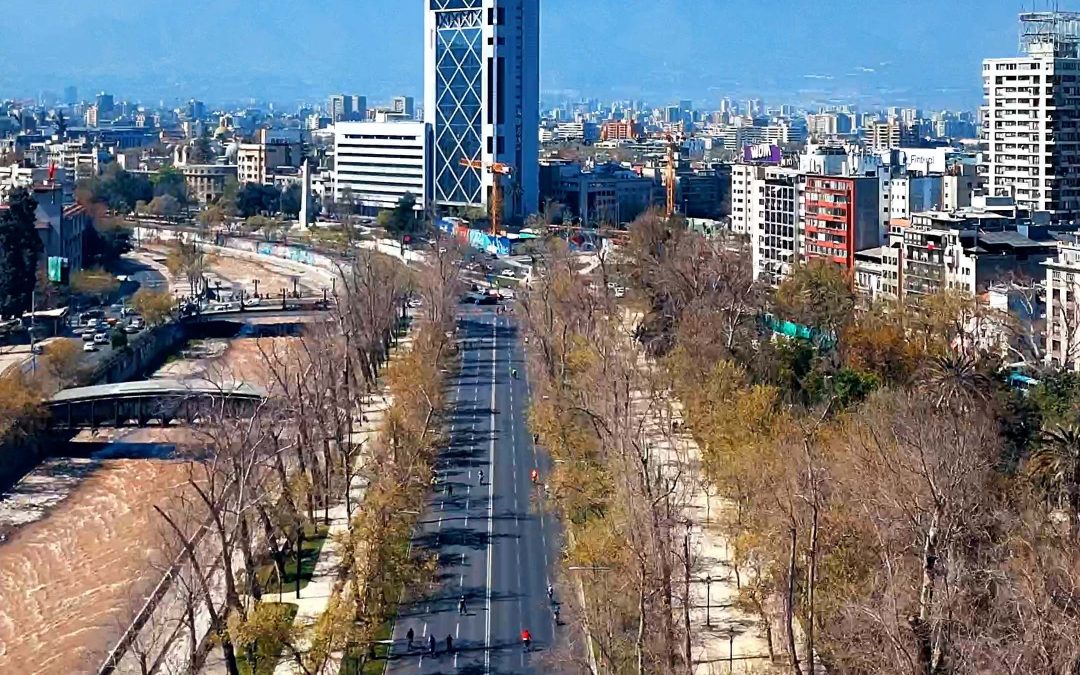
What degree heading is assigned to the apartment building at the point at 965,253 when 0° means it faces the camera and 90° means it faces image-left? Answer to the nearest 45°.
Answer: approximately 45°

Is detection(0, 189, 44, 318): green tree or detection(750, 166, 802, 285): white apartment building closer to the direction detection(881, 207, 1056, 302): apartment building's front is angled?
the green tree

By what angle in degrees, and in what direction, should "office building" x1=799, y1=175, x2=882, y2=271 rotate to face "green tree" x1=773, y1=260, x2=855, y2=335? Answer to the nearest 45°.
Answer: approximately 45° to its left

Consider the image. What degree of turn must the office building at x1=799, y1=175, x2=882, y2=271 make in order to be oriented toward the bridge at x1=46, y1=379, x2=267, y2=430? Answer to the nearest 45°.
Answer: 0° — it already faces it

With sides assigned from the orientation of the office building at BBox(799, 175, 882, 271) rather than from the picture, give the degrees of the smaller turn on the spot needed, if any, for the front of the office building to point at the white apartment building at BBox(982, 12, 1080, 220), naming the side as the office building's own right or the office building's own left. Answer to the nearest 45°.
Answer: approximately 180°

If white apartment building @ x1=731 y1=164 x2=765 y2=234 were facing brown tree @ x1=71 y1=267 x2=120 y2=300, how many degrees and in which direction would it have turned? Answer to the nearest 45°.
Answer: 0° — it already faces it

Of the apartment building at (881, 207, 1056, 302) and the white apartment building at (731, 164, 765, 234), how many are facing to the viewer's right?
0

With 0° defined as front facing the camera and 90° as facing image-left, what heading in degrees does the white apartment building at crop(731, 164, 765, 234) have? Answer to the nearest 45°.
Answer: approximately 45°

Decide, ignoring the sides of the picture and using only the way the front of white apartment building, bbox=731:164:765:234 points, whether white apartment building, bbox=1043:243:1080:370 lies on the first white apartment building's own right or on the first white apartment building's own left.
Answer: on the first white apartment building's own left
